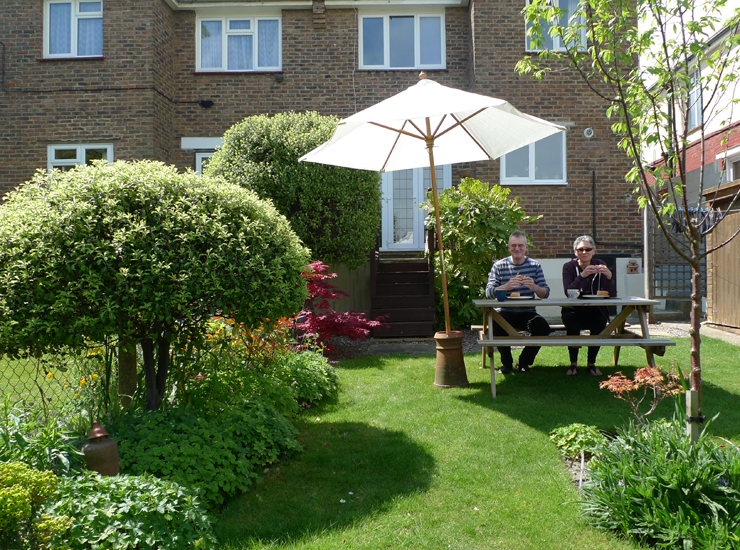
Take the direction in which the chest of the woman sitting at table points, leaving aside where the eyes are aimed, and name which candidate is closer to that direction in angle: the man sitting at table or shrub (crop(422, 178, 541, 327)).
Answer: the man sitting at table

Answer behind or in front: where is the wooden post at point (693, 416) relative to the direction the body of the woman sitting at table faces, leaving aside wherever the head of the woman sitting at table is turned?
in front

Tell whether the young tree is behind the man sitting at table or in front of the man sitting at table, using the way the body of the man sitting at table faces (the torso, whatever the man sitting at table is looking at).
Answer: in front

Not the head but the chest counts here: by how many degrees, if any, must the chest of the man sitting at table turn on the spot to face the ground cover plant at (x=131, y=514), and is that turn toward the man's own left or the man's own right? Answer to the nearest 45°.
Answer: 0° — they already face it

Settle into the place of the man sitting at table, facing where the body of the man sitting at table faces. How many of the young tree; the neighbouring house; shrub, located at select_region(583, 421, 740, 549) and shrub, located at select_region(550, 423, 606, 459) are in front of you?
3

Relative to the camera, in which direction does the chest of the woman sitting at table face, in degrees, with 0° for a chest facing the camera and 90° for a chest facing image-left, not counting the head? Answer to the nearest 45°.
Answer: approximately 0°

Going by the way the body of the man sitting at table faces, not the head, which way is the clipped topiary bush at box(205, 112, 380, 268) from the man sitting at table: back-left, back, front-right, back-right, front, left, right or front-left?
back-right

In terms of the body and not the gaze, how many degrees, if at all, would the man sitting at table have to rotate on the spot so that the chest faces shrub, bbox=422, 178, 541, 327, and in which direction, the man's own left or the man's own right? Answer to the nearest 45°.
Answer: approximately 180°

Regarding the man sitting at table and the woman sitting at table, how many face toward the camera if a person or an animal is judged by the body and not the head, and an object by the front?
2

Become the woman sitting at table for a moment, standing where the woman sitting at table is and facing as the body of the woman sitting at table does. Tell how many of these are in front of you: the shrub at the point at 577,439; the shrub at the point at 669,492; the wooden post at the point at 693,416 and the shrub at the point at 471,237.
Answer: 3
